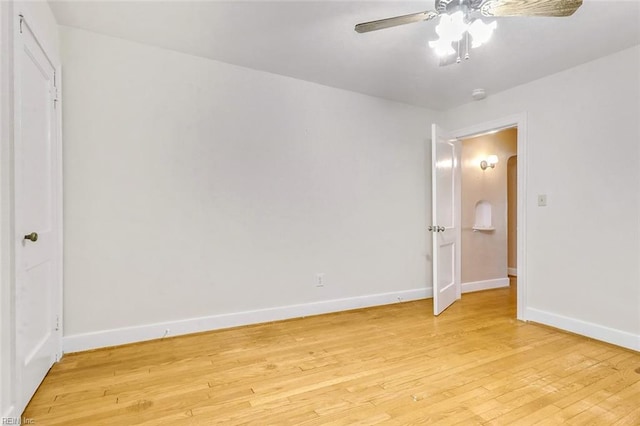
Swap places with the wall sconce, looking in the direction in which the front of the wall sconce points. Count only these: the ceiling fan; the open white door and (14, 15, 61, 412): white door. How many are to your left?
0

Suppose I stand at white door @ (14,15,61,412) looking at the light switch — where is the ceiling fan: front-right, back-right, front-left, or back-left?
front-right

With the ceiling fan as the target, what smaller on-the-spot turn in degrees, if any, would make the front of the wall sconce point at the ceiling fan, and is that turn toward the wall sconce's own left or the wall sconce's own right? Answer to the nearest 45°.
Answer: approximately 45° to the wall sconce's own right

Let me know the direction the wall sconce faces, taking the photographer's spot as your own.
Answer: facing the viewer and to the right of the viewer

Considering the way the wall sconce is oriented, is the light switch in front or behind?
in front

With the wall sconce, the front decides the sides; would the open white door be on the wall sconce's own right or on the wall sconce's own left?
on the wall sconce's own right

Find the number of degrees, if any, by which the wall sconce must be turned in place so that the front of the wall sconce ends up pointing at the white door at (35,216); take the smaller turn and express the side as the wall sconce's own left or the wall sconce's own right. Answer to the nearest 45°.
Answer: approximately 90° to the wall sconce's own right
